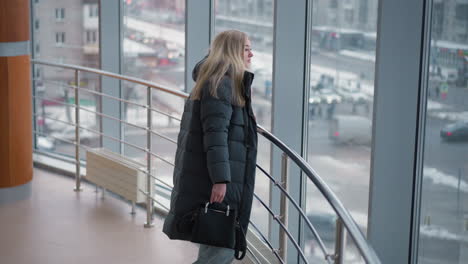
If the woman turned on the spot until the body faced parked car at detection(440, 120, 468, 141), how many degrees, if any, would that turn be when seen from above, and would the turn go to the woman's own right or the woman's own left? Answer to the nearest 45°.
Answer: approximately 45° to the woman's own left

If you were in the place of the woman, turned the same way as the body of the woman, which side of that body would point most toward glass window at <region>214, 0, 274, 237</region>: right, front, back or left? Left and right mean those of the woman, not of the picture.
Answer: left

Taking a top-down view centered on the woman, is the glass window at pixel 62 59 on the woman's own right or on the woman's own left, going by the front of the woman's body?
on the woman's own left

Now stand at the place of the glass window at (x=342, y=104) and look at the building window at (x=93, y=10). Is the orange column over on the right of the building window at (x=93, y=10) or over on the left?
left

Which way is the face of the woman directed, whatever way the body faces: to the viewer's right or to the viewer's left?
to the viewer's right

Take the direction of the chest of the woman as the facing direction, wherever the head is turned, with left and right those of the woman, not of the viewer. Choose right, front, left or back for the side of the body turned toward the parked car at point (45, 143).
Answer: left

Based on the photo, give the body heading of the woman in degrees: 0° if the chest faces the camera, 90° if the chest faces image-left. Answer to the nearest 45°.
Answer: approximately 270°
